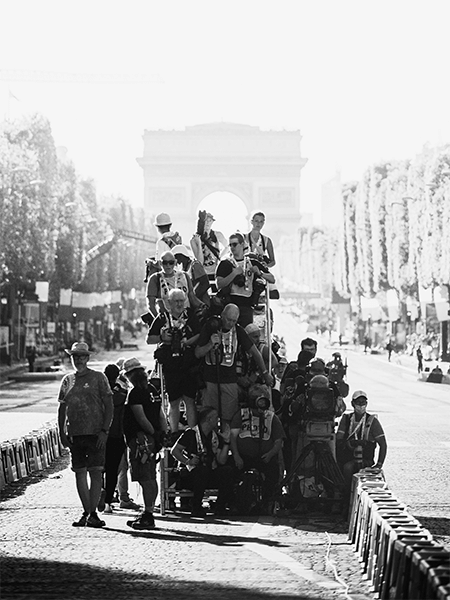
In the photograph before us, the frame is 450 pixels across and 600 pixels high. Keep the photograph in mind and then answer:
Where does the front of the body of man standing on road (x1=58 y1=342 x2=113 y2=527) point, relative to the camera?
toward the camera

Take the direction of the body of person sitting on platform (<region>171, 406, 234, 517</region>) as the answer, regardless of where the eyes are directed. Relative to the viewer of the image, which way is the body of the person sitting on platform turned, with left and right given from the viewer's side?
facing the viewer

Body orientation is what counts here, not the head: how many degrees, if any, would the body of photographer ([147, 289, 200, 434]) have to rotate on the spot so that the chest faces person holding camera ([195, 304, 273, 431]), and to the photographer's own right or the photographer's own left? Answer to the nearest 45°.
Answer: approximately 90° to the photographer's own left

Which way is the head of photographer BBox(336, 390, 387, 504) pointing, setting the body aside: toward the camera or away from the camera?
toward the camera

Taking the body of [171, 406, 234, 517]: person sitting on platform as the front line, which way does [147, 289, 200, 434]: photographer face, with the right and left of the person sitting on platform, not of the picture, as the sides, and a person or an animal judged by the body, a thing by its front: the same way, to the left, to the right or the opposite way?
the same way

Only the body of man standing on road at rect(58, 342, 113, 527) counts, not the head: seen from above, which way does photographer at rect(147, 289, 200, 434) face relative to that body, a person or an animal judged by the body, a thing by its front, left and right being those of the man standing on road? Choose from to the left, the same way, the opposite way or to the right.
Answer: the same way

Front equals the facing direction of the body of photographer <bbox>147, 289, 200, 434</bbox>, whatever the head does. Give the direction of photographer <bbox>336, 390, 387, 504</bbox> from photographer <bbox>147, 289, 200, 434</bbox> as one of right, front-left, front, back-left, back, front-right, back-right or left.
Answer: left

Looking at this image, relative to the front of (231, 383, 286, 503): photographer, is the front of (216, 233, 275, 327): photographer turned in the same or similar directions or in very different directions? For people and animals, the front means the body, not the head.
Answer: same or similar directions

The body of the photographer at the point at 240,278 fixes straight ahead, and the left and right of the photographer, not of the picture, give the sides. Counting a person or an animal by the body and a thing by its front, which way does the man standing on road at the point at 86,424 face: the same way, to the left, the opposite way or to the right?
the same way

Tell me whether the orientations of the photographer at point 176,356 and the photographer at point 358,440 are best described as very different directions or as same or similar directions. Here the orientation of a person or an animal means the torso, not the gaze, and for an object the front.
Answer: same or similar directions

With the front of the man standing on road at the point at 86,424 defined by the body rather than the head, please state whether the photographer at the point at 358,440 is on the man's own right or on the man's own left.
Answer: on the man's own left

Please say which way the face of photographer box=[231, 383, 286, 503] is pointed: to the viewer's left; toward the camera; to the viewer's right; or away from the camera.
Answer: toward the camera

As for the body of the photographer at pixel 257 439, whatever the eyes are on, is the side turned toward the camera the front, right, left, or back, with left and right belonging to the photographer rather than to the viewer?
front

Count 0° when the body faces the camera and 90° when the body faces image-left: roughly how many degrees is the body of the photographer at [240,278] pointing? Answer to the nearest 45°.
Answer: approximately 0°

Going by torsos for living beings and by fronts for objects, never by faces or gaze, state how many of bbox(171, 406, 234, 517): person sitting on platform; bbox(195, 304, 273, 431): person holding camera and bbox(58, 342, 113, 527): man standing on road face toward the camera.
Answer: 3
